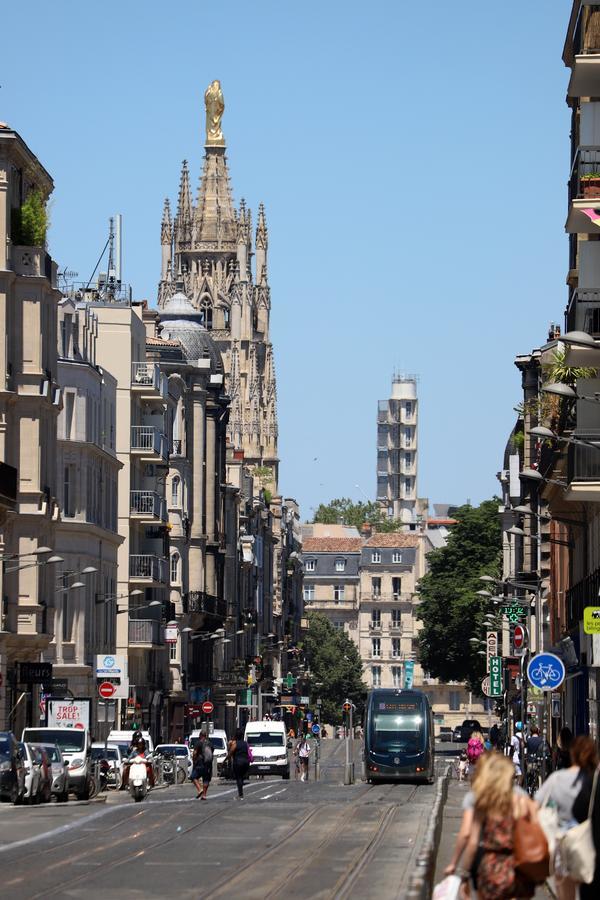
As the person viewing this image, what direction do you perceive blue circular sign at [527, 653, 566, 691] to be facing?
facing the viewer

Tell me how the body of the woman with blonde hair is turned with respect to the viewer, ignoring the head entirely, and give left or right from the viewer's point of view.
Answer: facing away from the viewer

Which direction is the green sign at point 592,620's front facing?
toward the camera

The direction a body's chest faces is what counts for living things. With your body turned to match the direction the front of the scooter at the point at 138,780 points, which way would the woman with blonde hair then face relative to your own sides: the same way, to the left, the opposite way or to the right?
the opposite way

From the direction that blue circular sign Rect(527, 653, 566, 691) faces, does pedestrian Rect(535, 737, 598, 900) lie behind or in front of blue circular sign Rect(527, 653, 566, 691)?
in front

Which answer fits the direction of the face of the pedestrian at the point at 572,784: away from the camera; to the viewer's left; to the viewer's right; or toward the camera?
away from the camera

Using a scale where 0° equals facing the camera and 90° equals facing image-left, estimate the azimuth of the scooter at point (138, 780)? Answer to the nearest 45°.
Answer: approximately 0°

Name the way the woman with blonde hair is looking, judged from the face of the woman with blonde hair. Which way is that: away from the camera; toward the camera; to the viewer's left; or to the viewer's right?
away from the camera

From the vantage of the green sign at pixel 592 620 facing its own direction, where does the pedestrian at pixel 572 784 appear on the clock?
The pedestrian is roughly at 12 o'clock from the green sign.

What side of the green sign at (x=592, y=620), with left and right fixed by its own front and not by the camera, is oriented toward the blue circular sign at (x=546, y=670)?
back

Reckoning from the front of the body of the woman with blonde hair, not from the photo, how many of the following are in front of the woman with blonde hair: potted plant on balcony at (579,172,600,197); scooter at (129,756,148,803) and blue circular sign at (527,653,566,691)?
3

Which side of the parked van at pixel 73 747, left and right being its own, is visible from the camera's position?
front

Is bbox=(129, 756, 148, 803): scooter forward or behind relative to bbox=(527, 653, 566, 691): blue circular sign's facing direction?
behind
